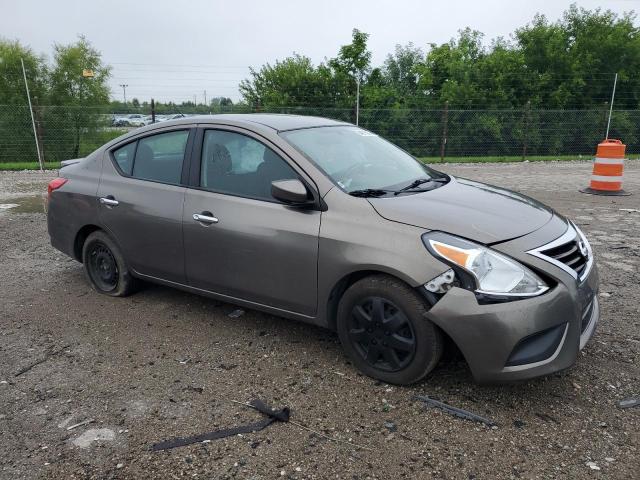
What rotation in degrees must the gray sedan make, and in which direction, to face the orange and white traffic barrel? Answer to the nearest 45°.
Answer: approximately 90° to its left

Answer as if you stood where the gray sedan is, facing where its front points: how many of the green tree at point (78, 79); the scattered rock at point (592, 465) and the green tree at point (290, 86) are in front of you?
1

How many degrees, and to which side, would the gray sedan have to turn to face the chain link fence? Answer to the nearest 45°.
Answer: approximately 135° to its left

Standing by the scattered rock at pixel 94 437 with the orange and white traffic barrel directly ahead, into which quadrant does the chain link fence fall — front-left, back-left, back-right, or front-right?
front-left

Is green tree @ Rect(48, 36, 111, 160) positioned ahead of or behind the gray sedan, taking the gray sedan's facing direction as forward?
behind

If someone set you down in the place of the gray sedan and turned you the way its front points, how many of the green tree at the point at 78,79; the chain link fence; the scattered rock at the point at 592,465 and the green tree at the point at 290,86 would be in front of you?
1

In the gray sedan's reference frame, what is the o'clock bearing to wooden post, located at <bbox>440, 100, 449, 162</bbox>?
The wooden post is roughly at 8 o'clock from the gray sedan.

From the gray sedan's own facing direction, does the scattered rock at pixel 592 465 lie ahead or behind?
ahead

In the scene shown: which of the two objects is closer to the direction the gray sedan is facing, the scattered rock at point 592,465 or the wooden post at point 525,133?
the scattered rock

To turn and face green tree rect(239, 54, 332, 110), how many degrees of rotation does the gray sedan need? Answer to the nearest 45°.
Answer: approximately 135° to its left

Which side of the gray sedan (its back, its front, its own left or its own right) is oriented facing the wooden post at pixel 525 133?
left

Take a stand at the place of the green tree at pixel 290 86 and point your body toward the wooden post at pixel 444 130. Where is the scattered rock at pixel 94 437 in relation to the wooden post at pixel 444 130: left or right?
right

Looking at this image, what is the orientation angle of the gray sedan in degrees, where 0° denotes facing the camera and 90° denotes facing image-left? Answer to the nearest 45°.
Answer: approximately 315°
